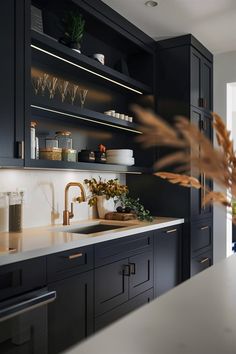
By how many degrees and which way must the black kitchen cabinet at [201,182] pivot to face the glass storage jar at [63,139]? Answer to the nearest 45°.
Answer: approximately 90° to its right

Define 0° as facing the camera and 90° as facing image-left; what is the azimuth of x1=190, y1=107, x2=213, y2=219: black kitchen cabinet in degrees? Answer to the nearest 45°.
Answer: approximately 315°

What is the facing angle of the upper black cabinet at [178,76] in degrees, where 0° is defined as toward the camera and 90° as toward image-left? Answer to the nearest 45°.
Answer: approximately 315°

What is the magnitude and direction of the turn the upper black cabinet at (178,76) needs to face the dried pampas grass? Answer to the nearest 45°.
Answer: approximately 45° to its right

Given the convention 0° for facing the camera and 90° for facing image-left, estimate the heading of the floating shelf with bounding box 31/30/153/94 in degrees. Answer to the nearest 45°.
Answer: approximately 315°

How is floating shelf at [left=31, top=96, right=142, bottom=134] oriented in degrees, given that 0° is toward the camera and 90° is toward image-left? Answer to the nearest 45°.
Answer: approximately 315°

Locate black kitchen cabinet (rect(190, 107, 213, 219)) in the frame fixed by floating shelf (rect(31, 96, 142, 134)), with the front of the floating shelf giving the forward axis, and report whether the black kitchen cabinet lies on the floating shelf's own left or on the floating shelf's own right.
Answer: on the floating shelf's own left
